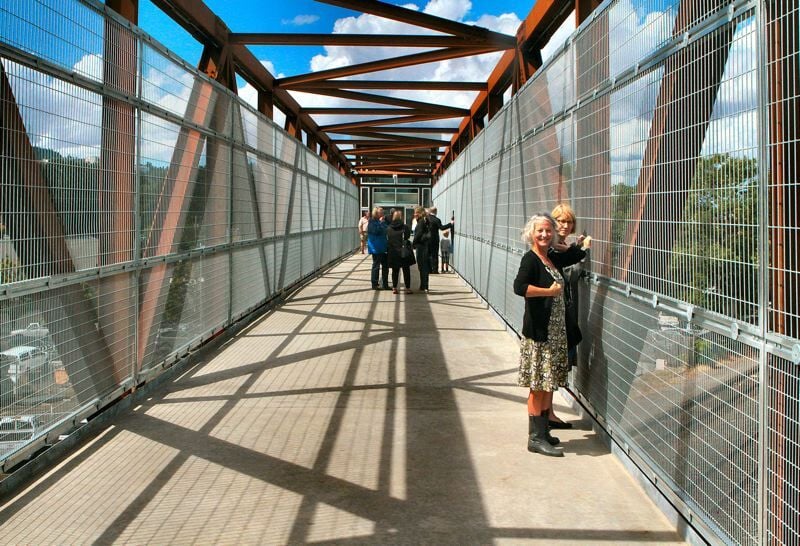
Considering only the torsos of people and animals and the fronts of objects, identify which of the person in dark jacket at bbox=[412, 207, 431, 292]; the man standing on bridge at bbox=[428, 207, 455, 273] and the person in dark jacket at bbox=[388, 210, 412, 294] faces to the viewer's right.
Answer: the man standing on bridge

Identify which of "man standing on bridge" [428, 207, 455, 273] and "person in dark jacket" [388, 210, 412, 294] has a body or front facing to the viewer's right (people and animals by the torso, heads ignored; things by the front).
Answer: the man standing on bridge

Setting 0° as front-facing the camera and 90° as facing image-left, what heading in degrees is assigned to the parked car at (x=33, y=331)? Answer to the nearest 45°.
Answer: approximately 90°

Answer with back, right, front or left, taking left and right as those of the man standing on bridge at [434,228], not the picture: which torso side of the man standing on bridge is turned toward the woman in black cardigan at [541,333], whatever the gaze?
right
